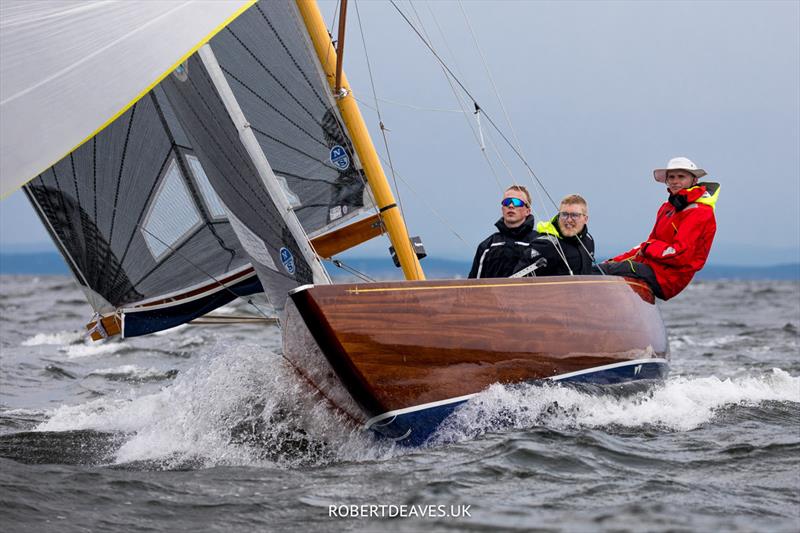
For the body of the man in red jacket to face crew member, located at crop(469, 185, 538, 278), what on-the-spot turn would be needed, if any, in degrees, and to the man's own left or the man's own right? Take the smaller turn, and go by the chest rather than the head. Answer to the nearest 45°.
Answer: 0° — they already face them

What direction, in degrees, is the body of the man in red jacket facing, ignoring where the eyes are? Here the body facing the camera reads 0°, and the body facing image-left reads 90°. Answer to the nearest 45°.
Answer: approximately 45°

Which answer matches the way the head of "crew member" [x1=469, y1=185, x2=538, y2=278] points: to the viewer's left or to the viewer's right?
to the viewer's left
